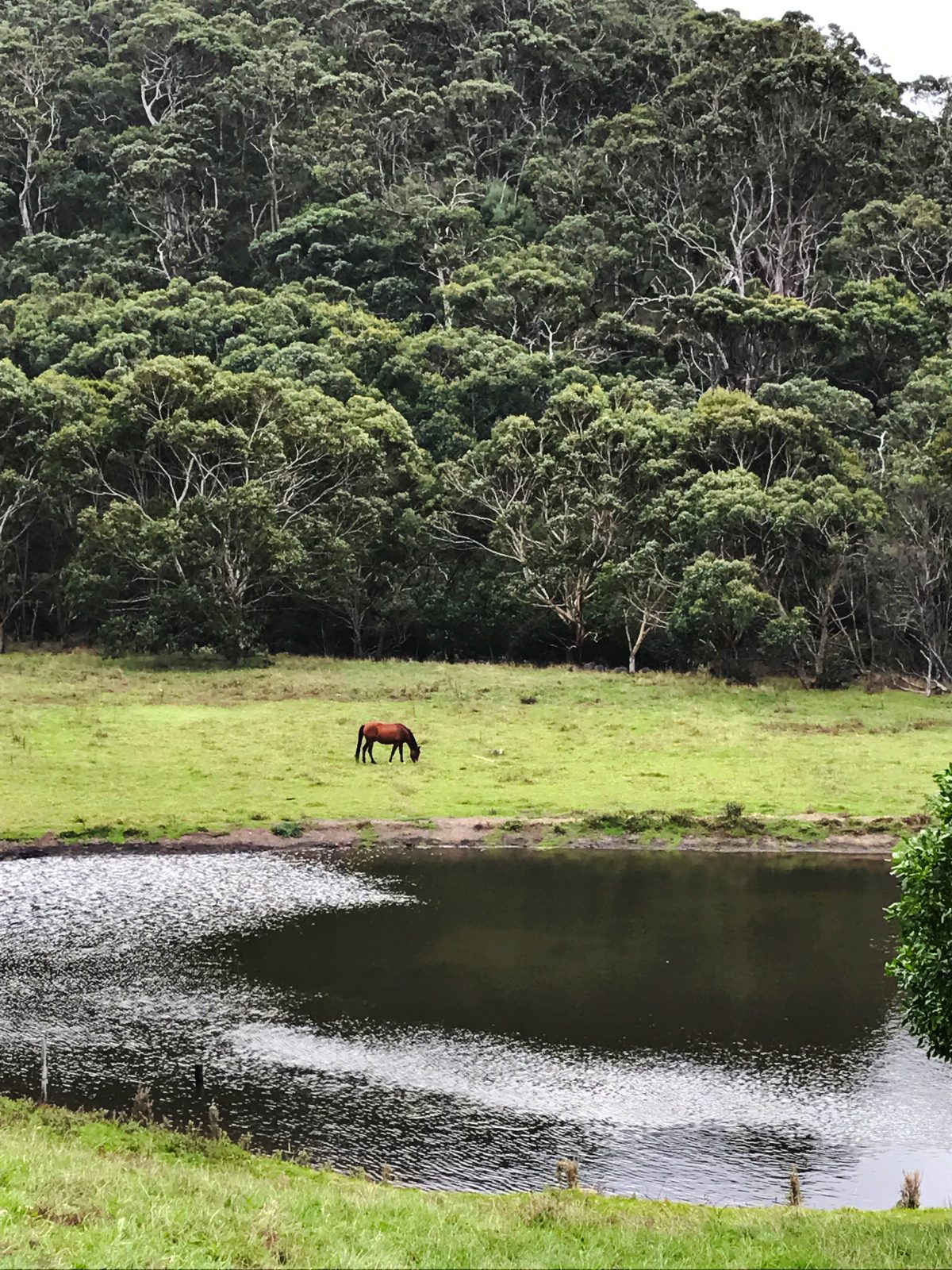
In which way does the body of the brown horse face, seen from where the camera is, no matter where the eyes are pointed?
to the viewer's right

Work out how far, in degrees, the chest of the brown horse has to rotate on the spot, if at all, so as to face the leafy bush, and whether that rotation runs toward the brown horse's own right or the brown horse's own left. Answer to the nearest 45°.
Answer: approximately 90° to the brown horse's own right
